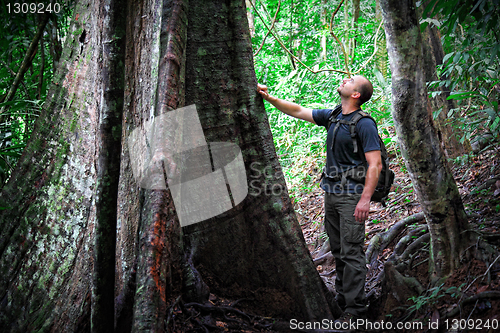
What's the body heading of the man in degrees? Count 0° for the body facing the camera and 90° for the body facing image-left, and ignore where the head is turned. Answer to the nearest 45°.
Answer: approximately 45°

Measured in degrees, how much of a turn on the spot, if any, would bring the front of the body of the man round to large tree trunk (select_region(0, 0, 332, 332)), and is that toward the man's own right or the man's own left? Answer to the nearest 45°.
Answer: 0° — they already face it

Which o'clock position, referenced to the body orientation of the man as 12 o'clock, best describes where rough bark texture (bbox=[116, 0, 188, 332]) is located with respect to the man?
The rough bark texture is roughly at 12 o'clock from the man.

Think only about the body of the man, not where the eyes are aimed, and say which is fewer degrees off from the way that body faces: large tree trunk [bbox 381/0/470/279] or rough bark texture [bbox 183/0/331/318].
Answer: the rough bark texture

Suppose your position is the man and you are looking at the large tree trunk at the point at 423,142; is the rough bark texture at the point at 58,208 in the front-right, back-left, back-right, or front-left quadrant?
back-right

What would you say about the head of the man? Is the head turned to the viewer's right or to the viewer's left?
to the viewer's left

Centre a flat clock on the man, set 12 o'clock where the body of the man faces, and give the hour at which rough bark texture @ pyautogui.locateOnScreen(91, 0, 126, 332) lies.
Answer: The rough bark texture is roughly at 12 o'clock from the man.
